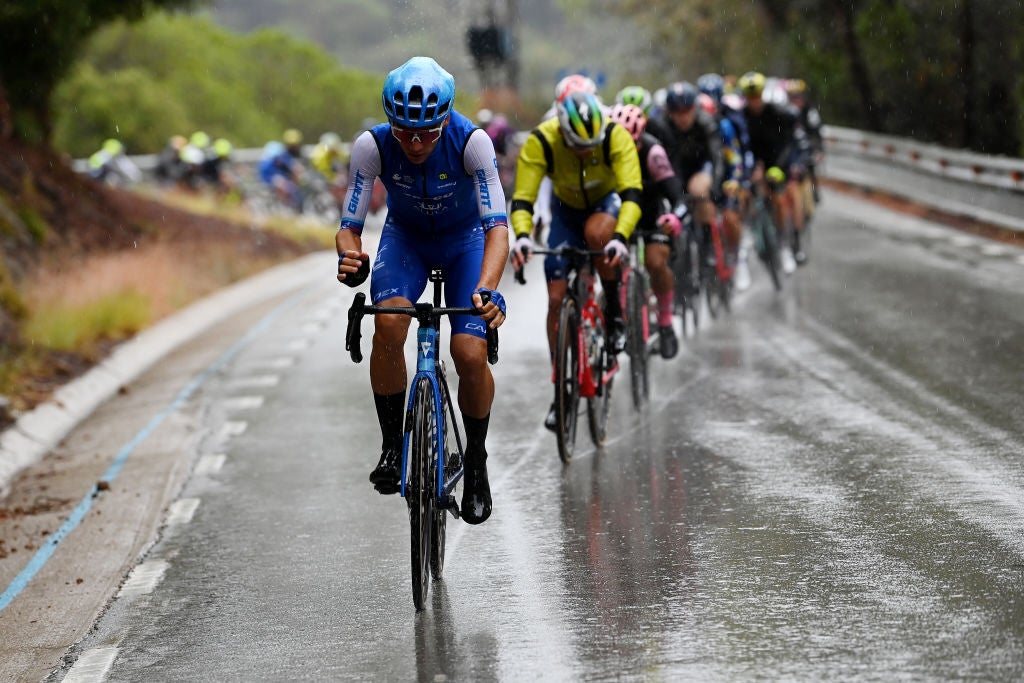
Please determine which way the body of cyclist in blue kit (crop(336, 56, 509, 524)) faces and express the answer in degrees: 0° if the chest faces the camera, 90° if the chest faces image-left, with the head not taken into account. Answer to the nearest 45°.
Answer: approximately 0°

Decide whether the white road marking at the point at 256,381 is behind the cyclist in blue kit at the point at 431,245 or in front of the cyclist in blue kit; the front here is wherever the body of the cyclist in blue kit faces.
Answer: behind

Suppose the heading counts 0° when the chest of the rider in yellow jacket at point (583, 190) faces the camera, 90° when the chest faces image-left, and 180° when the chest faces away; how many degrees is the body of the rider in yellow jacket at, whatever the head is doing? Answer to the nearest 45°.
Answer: approximately 0°

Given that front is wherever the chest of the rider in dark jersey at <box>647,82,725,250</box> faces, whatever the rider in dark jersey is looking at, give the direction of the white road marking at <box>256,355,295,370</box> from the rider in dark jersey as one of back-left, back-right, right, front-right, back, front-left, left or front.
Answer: right

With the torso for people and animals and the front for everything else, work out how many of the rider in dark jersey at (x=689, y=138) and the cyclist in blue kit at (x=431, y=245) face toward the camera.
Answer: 2

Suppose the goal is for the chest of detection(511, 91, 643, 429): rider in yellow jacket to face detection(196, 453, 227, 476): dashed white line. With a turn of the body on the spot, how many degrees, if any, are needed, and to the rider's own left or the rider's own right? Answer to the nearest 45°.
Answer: approximately 90° to the rider's own right

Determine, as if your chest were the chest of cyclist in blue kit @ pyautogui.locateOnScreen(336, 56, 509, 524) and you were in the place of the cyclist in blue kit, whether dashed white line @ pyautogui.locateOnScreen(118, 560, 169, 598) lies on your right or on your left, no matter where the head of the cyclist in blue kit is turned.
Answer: on your right

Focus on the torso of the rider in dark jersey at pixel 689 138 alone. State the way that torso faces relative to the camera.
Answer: toward the camera

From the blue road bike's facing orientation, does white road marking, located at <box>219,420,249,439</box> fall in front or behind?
behind

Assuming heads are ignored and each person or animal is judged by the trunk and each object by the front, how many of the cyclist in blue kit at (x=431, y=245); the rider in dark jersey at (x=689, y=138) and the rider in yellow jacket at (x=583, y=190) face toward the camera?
3

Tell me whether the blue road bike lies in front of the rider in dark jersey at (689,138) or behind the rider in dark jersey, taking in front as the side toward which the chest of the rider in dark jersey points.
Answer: in front

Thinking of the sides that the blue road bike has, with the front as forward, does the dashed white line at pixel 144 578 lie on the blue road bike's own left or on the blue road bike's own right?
on the blue road bike's own right

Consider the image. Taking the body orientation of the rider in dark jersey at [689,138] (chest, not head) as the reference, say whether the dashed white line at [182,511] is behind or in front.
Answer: in front
